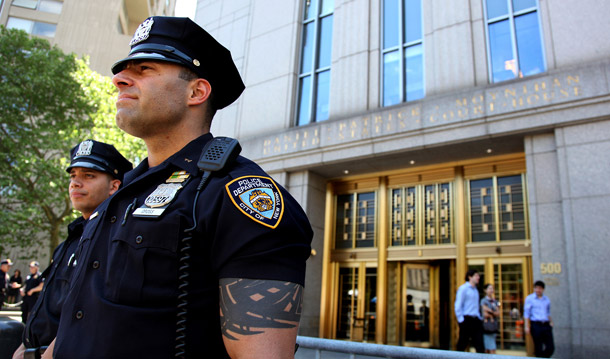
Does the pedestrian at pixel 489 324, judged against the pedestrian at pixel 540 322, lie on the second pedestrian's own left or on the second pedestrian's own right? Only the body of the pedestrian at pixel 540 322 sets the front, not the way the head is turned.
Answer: on the second pedestrian's own right

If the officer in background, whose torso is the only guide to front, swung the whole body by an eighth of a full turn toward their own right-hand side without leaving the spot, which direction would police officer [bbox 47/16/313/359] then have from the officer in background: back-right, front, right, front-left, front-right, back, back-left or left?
left

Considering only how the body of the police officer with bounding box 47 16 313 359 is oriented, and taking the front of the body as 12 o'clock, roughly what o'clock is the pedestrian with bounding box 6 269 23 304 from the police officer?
The pedestrian is roughly at 4 o'clock from the police officer.

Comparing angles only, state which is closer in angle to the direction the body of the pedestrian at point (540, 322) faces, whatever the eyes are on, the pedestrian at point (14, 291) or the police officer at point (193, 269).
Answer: the police officer

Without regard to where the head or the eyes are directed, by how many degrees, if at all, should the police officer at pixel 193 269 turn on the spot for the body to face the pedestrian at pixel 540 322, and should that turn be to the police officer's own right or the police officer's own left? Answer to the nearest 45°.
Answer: approximately 180°

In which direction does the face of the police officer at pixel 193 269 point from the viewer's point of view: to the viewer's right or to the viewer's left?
to the viewer's left

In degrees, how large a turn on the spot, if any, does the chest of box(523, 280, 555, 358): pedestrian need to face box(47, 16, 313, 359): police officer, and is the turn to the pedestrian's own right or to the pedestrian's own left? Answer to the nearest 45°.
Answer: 0° — they already face them

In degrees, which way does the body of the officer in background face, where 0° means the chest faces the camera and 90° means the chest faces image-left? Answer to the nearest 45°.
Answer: approximately 45°

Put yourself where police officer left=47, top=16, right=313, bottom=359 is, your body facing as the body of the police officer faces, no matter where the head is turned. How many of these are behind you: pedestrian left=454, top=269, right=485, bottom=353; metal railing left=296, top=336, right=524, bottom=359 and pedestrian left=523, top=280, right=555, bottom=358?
3

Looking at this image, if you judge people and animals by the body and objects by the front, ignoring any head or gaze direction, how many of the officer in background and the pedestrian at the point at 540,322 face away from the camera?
0

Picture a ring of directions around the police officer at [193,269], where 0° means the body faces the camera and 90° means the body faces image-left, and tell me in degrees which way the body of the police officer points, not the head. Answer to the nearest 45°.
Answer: approximately 45°

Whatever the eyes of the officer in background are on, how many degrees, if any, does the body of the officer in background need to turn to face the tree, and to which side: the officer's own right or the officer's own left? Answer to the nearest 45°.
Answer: approximately 135° to the officer's own right

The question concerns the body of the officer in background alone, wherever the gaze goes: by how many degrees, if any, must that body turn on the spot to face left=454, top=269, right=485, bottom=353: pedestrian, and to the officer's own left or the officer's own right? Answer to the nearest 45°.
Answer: approximately 135° to the officer's own left

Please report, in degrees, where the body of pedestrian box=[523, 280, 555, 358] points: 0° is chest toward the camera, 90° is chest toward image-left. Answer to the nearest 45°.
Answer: approximately 0°

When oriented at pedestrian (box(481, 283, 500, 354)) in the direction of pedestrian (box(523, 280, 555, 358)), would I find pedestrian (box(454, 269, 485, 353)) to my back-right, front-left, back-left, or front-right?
back-right

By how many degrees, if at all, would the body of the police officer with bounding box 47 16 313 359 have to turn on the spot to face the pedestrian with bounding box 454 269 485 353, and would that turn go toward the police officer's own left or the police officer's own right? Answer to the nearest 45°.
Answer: approximately 180°
